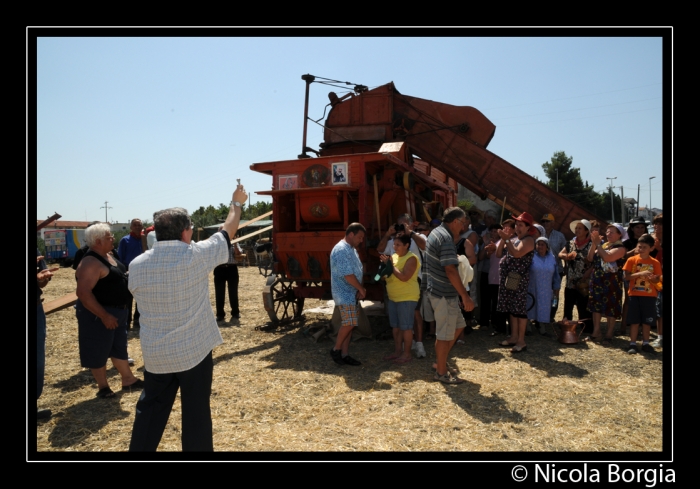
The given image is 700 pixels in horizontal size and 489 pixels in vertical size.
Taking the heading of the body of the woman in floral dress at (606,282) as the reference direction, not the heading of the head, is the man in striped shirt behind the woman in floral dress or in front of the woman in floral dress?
in front

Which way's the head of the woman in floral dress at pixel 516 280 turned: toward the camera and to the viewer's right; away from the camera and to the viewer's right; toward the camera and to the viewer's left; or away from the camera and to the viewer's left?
toward the camera and to the viewer's left

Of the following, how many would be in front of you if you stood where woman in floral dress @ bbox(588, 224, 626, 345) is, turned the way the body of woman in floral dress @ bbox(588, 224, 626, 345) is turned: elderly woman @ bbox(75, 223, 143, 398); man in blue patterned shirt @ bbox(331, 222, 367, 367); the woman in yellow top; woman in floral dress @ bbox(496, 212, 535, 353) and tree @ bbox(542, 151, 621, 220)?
4

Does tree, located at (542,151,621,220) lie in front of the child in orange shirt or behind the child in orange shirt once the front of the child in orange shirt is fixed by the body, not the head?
behind

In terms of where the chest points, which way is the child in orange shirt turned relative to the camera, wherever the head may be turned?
toward the camera

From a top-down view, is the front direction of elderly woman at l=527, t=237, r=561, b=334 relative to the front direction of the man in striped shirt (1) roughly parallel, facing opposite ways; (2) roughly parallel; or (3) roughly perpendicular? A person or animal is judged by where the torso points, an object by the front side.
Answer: roughly perpendicular

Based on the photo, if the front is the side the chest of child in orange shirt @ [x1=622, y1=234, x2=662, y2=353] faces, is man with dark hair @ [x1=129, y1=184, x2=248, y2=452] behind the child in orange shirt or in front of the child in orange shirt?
in front

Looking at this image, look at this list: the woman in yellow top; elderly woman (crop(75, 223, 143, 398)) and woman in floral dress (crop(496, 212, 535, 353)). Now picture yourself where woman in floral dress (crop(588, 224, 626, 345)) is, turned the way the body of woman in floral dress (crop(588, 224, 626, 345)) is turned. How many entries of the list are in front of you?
3

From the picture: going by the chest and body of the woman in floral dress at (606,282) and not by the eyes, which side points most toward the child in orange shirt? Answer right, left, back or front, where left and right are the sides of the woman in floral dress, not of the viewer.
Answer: left

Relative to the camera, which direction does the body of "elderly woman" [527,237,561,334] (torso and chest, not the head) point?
toward the camera

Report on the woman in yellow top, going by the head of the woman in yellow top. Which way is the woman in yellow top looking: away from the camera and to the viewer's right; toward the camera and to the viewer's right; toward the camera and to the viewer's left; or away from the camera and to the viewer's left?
toward the camera and to the viewer's left
